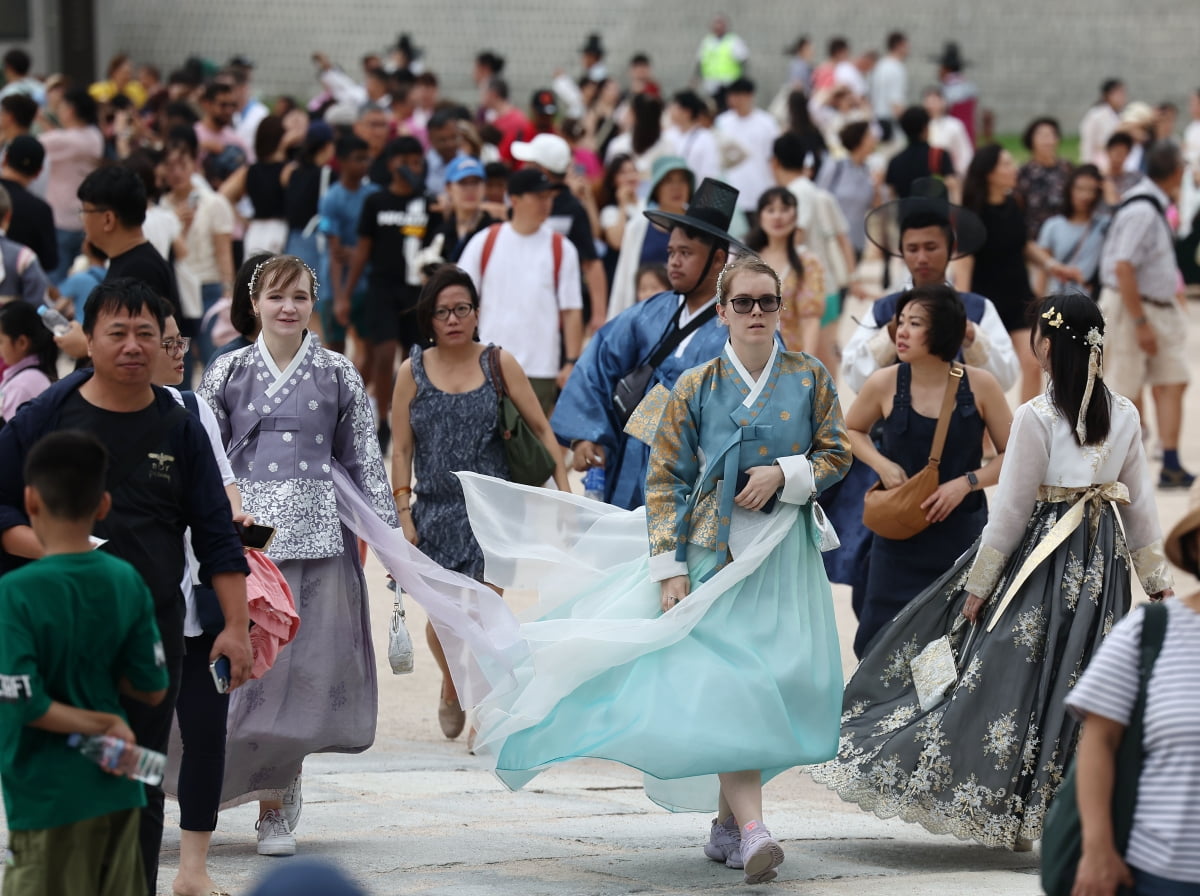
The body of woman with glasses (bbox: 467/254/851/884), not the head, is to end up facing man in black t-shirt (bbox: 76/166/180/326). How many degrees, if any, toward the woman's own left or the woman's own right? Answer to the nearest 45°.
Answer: approximately 135° to the woman's own right

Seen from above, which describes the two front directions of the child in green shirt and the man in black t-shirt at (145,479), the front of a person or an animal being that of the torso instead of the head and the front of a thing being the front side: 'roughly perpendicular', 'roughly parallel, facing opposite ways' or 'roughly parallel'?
roughly parallel, facing opposite ways

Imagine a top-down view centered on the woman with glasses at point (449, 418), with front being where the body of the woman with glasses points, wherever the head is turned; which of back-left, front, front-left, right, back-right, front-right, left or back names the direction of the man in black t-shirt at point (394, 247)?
back

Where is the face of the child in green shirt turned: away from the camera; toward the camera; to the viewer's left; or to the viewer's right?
away from the camera

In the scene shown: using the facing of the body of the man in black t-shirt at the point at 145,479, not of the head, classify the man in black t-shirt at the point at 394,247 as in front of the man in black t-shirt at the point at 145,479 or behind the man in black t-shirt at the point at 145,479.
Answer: behind

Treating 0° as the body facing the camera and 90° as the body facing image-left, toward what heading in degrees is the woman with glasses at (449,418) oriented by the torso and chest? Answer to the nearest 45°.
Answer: approximately 0°

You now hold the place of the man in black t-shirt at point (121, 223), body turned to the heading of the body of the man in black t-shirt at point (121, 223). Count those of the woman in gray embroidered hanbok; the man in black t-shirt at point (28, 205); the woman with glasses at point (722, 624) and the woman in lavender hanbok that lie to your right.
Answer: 1

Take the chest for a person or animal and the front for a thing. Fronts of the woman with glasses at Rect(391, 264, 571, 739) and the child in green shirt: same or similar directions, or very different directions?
very different directions

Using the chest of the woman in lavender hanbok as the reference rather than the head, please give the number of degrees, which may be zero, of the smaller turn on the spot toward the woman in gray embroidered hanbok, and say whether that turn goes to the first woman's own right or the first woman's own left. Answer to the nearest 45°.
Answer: approximately 90° to the first woman's own left
